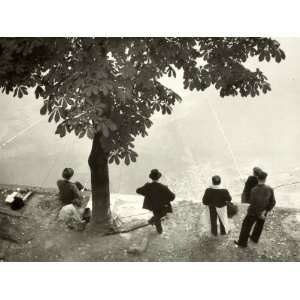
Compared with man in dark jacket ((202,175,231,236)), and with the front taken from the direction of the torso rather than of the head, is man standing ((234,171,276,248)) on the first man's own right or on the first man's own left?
on the first man's own right

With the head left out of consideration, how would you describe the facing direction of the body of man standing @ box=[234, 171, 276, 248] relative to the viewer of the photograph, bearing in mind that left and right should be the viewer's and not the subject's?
facing away from the viewer and to the left of the viewer

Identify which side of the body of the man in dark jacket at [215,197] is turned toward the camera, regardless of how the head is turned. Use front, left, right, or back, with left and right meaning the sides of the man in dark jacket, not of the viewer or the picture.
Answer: back

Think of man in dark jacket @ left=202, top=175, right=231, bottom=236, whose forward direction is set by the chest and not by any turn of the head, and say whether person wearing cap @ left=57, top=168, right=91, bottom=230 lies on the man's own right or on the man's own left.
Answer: on the man's own left
